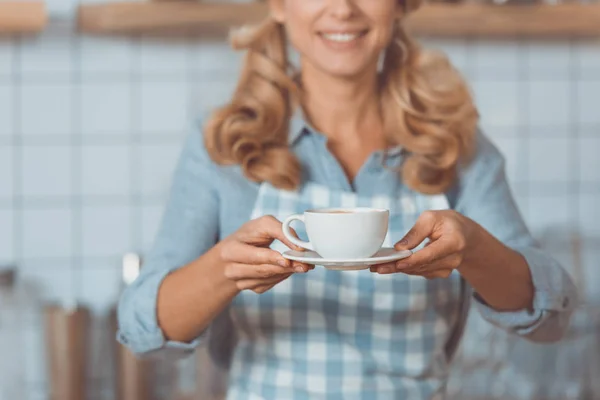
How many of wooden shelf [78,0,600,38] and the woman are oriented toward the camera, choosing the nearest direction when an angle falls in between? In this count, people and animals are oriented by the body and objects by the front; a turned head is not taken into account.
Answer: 2

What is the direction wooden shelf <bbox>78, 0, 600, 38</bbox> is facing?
toward the camera

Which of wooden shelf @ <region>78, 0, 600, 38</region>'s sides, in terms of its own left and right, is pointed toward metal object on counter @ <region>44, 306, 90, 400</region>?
right

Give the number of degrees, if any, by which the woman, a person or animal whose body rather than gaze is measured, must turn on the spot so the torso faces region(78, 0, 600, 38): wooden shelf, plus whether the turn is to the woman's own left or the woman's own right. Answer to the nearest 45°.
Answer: approximately 180°

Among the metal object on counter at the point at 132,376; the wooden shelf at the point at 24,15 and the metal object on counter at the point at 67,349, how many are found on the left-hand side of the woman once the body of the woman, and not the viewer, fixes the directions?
0

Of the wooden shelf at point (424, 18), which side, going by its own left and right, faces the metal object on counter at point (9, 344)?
right

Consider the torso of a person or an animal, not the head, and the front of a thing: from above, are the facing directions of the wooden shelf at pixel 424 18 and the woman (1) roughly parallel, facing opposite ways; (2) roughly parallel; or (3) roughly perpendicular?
roughly parallel

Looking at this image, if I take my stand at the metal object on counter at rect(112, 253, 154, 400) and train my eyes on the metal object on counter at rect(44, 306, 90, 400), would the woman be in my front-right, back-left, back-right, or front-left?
back-left

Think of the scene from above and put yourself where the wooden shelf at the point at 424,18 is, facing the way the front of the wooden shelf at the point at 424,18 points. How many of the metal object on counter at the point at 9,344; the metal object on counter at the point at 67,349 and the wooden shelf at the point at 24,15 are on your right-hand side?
3

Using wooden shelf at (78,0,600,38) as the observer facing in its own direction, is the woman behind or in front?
in front

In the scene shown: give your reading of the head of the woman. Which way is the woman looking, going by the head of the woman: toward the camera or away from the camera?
toward the camera
